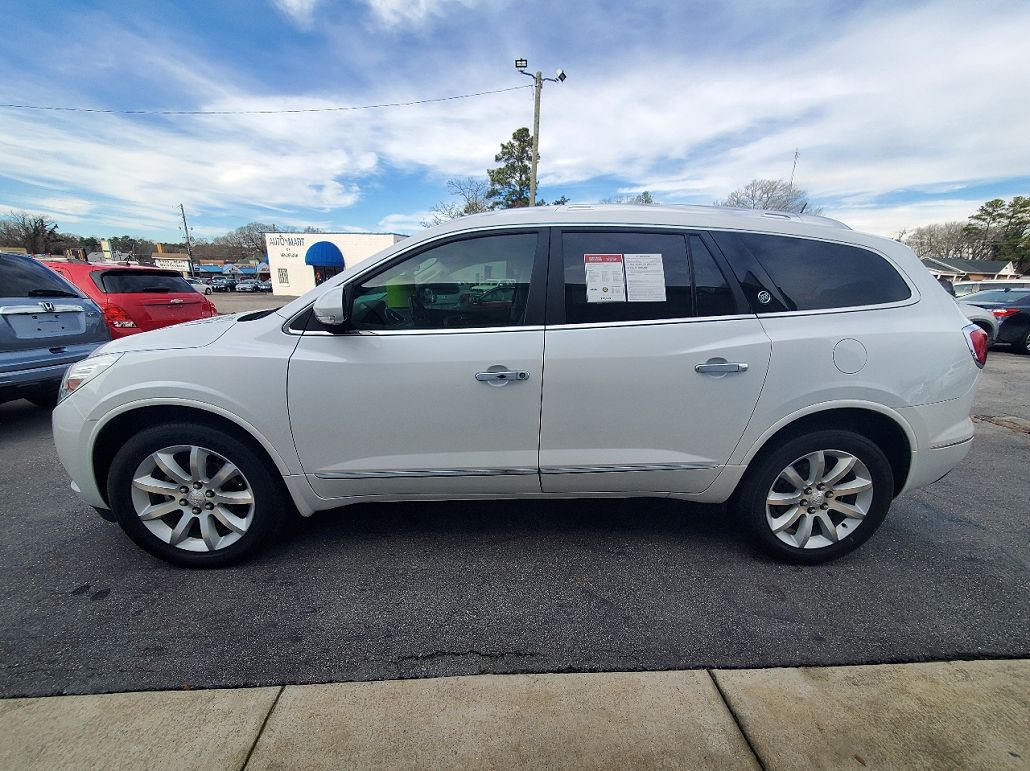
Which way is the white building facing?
toward the camera

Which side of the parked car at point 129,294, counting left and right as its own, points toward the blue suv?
left

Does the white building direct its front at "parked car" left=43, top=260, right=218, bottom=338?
yes

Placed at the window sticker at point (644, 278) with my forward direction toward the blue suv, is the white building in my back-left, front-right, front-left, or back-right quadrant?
front-right

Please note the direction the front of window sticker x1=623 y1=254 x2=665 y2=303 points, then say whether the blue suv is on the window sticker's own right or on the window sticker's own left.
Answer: on the window sticker's own right

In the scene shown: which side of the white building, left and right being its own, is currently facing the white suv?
front

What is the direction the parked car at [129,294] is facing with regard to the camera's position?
facing away from the viewer and to the left of the viewer

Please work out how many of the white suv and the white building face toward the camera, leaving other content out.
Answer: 1

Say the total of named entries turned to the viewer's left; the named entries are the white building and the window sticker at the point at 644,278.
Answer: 0

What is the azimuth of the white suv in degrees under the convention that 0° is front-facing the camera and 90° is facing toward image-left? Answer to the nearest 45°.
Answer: approximately 90°

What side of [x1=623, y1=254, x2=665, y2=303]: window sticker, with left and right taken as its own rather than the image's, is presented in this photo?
front

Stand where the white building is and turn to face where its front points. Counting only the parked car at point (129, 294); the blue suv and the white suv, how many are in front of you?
3
